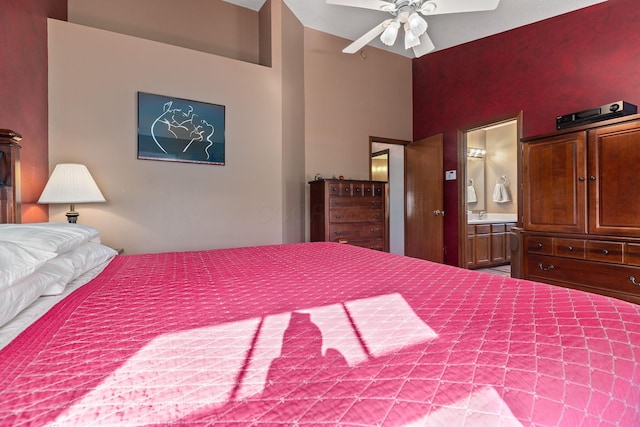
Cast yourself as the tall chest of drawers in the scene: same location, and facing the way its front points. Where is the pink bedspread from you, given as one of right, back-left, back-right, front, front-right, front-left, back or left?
front-right

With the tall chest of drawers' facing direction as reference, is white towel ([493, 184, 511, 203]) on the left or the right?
on its left

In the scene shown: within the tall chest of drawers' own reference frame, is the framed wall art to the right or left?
on its right

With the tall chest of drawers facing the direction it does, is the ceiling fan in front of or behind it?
in front

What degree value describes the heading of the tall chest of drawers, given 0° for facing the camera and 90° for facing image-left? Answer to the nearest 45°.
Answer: approximately 315°

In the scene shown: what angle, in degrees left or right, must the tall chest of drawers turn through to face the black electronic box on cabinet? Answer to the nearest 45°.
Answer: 0° — it already faces it

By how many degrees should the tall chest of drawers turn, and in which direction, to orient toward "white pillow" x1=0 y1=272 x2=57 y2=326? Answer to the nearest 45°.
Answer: approximately 45° to its right
